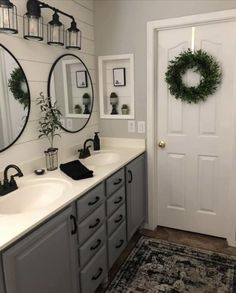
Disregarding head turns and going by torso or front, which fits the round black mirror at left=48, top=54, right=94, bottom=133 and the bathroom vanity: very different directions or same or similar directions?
same or similar directions

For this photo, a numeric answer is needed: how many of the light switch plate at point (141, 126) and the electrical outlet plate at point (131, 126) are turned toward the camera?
2

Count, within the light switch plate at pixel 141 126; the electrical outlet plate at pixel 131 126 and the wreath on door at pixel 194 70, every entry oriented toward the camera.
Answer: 3

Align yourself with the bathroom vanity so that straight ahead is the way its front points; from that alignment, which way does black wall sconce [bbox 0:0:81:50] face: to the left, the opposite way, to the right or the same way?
the same way

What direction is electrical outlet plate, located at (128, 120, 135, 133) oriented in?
toward the camera

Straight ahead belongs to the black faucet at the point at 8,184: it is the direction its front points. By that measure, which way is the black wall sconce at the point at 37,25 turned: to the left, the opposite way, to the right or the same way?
the same way

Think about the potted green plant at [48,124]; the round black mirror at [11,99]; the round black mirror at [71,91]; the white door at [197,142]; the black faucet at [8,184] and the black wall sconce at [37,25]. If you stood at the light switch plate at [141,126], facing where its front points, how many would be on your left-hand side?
1

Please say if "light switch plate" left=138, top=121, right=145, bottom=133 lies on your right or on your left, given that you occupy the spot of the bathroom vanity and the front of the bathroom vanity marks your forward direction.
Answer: on your left

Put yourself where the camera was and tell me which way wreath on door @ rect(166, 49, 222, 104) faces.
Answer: facing the viewer

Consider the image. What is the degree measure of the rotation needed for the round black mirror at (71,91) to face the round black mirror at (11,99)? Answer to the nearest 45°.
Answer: approximately 90° to its right

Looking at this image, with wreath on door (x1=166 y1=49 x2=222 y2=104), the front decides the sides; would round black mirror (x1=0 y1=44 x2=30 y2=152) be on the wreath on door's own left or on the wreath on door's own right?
on the wreath on door's own right

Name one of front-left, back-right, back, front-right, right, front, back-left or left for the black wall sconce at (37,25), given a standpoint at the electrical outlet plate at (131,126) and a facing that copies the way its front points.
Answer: front-right

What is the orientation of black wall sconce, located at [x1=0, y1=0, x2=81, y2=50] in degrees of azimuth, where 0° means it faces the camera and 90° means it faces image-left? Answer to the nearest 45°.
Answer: approximately 315°

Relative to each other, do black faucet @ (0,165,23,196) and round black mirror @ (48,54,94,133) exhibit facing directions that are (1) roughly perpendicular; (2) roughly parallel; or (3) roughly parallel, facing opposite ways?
roughly parallel

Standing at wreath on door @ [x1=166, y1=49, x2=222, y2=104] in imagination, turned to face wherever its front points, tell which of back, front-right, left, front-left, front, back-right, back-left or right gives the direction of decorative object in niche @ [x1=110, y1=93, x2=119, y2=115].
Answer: right

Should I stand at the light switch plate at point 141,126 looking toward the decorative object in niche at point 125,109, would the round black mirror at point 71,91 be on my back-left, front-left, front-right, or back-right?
front-left
